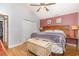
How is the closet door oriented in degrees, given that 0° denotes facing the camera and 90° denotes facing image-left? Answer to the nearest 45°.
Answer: approximately 315°
